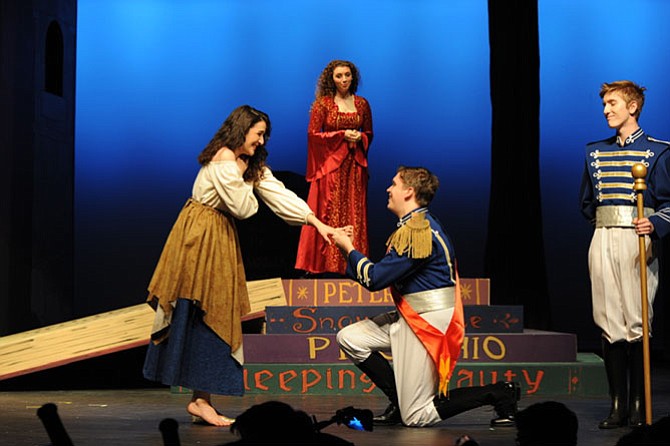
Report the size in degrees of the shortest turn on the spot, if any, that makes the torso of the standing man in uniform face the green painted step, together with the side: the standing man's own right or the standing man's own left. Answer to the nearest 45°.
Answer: approximately 90° to the standing man's own right

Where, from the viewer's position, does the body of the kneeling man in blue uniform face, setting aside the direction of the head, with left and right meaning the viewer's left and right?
facing to the left of the viewer

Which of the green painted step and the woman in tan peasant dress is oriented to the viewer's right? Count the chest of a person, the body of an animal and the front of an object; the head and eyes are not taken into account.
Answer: the woman in tan peasant dress

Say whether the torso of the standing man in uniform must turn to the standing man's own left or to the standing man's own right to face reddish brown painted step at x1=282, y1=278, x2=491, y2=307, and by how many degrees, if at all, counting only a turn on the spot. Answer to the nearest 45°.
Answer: approximately 90° to the standing man's own right

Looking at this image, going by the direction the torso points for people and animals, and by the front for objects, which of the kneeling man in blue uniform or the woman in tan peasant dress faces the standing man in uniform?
the woman in tan peasant dress

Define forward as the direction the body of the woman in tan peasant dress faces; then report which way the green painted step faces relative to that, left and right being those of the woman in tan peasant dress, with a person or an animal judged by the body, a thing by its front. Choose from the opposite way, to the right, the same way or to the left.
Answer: to the right

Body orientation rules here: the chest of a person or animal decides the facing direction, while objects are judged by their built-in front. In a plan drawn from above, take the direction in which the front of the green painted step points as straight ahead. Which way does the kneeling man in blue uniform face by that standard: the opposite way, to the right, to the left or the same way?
to the right

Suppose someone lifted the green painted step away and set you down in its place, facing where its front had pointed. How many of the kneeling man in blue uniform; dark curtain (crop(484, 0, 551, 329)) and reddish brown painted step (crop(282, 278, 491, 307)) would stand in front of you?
1

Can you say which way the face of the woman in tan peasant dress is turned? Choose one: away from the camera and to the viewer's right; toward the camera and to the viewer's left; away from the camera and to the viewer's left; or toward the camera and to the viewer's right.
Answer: toward the camera and to the viewer's right

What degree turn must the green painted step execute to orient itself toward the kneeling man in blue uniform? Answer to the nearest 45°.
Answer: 0° — it already faces them

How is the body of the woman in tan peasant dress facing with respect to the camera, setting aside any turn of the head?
to the viewer's right
